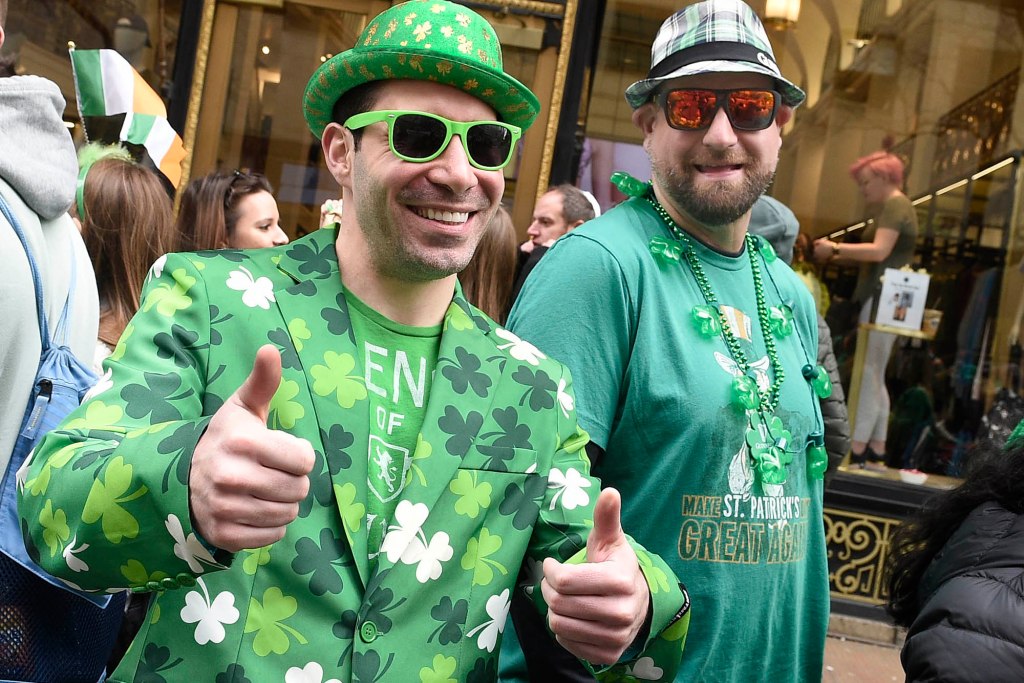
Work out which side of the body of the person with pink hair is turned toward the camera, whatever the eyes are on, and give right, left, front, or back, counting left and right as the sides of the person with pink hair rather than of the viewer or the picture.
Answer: left

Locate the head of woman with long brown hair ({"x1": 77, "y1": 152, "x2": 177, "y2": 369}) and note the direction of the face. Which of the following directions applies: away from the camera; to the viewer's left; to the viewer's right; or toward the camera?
away from the camera

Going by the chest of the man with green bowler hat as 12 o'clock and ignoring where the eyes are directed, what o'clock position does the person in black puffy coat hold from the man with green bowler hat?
The person in black puffy coat is roughly at 9 o'clock from the man with green bowler hat.

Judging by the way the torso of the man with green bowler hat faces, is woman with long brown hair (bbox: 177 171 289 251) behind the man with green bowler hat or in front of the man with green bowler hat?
behind
